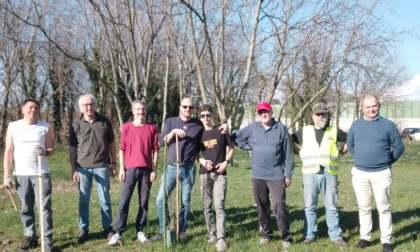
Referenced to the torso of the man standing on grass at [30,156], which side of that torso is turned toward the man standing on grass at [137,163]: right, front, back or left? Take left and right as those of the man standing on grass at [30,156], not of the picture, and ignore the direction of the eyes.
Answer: left

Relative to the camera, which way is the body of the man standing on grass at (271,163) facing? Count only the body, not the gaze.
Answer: toward the camera

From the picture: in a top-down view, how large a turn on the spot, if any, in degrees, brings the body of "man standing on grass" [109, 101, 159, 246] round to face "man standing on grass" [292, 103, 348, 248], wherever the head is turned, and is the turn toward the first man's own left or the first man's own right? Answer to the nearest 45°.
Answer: approximately 90° to the first man's own left

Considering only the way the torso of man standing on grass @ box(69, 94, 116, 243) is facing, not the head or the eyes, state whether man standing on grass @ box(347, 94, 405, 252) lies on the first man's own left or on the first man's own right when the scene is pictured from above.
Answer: on the first man's own left

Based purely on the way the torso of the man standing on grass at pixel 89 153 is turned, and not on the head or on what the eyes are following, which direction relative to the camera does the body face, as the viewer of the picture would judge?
toward the camera

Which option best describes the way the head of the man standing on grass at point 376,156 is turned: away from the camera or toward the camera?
toward the camera

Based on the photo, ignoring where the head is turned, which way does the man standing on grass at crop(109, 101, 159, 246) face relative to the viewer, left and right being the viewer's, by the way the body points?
facing the viewer

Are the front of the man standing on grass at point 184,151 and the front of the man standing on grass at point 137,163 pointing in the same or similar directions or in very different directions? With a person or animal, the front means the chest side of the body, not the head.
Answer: same or similar directions

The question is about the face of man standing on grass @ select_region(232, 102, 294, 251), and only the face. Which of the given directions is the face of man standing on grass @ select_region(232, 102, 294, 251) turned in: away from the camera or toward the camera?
toward the camera

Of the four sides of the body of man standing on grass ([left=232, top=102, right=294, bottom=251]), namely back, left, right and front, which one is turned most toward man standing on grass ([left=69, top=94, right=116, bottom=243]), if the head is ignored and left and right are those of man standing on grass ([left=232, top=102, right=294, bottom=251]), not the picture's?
right

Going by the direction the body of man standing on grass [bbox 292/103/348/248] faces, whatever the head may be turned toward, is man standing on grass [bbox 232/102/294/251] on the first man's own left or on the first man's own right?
on the first man's own right
